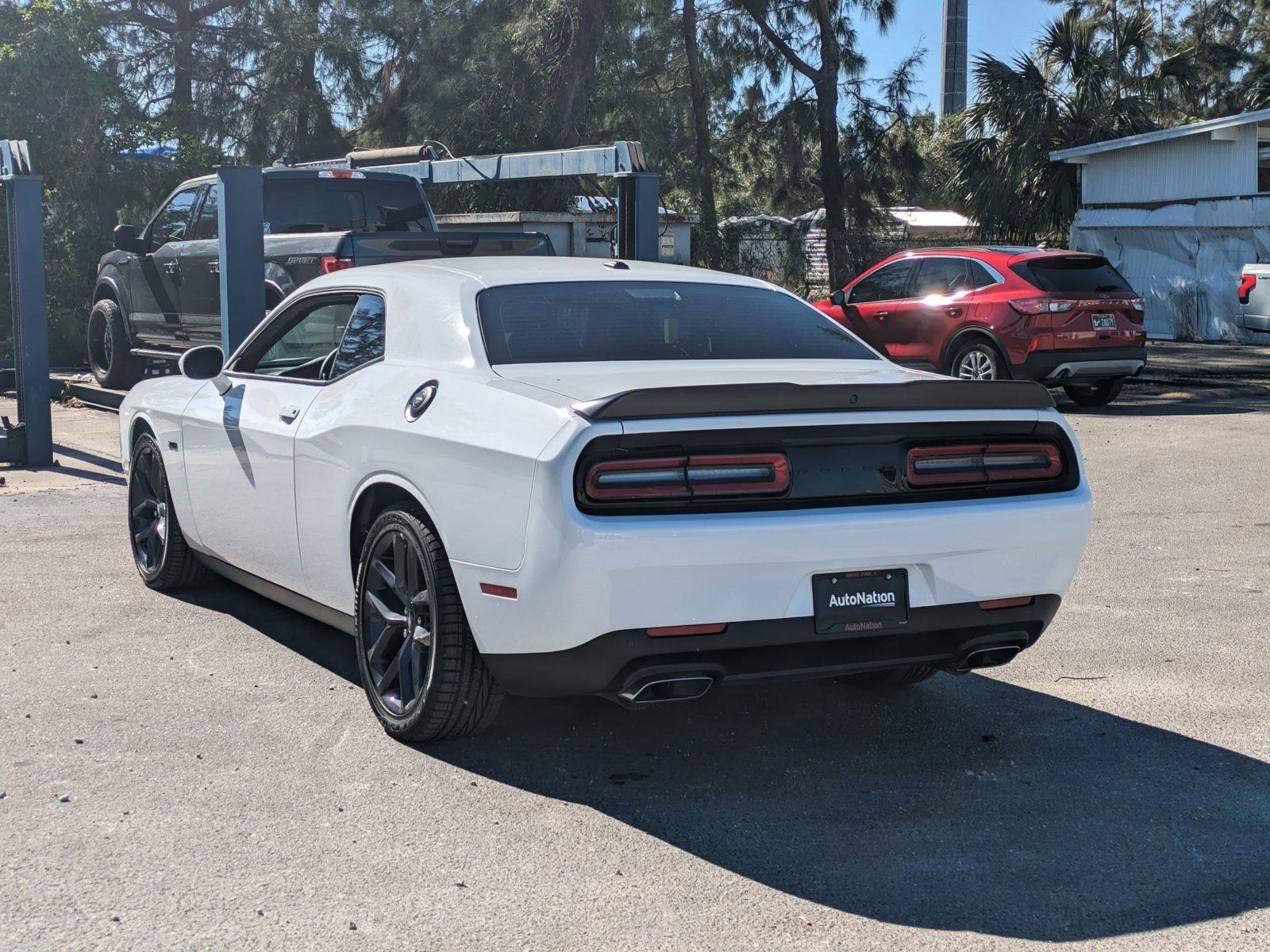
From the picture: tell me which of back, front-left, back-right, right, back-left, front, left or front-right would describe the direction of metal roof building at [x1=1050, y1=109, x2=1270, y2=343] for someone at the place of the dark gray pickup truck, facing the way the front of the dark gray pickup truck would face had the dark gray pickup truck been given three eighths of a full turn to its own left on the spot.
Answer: back-left

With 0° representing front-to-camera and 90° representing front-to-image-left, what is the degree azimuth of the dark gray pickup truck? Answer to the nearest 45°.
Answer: approximately 135°

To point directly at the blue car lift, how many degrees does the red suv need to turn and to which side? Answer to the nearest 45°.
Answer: approximately 90° to its left

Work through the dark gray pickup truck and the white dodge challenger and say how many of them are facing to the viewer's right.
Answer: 0

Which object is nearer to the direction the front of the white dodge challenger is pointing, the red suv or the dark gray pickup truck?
the dark gray pickup truck

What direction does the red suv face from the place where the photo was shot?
facing away from the viewer and to the left of the viewer

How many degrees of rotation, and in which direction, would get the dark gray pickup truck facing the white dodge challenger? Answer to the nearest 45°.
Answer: approximately 135° to its left

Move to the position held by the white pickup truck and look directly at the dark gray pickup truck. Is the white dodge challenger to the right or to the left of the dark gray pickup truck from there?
left

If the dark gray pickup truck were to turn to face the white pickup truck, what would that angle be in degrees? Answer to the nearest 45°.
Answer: approximately 135° to its right

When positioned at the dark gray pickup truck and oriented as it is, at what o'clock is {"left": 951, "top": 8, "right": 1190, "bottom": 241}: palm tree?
The palm tree is roughly at 3 o'clock from the dark gray pickup truck.

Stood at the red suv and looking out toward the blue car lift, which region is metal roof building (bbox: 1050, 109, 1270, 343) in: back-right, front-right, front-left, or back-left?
back-right

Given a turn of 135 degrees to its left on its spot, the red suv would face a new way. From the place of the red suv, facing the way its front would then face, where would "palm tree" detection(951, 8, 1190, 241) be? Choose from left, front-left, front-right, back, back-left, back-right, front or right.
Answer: back

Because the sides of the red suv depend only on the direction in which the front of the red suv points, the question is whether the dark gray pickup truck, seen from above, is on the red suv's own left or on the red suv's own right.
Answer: on the red suv's own left

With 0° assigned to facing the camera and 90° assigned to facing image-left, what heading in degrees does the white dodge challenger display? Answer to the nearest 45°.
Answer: approximately 135°

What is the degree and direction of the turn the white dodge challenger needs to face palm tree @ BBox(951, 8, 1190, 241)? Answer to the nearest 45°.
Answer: approximately 45° to its right

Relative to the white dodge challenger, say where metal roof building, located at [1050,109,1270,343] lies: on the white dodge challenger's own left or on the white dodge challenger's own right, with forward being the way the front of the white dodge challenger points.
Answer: on the white dodge challenger's own right

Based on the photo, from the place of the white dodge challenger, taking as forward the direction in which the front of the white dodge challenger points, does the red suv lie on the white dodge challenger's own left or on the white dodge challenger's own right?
on the white dodge challenger's own right
